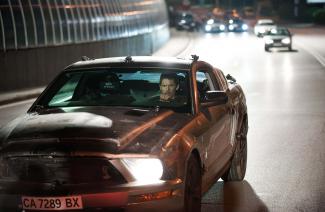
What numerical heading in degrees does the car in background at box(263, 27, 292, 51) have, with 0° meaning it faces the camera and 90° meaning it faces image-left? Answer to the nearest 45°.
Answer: approximately 0°

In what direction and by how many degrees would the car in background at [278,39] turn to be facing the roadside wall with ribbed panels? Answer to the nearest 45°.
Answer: approximately 45° to its right
